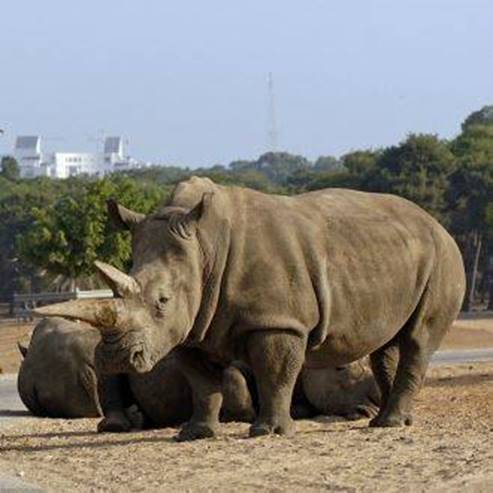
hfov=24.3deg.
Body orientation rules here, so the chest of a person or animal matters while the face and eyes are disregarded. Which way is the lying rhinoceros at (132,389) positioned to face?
to the viewer's right

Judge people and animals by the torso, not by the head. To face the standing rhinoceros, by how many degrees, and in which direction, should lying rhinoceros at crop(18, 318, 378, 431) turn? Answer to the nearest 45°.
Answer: approximately 45° to its right

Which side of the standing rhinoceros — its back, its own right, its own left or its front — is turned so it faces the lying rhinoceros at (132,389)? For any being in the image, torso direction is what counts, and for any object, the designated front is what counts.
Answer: right

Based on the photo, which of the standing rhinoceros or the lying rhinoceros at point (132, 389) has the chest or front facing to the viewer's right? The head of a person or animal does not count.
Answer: the lying rhinoceros

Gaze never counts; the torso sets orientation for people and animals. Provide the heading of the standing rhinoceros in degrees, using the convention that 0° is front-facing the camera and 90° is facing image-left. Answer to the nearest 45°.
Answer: approximately 45°
